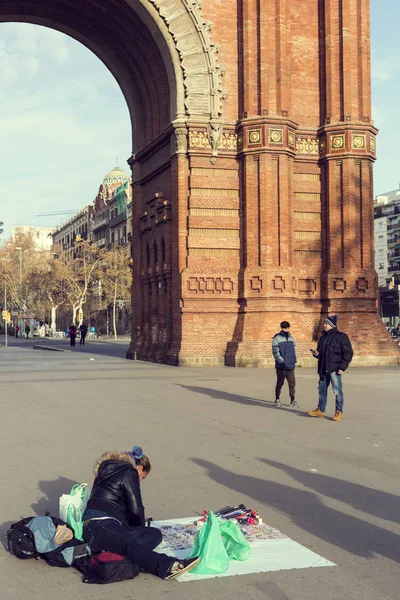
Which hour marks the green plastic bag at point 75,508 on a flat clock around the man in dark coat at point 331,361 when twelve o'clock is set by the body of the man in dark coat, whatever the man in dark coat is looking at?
The green plastic bag is roughly at 11 o'clock from the man in dark coat.

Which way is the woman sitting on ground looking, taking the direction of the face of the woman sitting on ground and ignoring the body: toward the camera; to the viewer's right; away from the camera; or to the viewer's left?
to the viewer's right

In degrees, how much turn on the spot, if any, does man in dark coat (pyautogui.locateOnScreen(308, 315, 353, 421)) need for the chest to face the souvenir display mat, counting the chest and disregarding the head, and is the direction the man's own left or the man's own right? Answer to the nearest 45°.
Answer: approximately 45° to the man's own left

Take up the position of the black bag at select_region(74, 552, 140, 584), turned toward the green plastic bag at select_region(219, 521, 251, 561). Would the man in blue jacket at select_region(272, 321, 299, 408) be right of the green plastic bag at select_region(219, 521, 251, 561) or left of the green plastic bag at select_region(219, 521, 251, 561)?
left

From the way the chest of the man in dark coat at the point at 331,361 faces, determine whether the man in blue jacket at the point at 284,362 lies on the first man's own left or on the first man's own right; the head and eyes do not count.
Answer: on the first man's own right

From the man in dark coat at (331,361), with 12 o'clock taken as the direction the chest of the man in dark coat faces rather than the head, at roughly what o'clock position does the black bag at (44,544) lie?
The black bag is roughly at 11 o'clock from the man in dark coat.

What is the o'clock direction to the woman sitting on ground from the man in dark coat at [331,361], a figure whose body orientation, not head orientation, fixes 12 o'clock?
The woman sitting on ground is roughly at 11 o'clock from the man in dark coat.

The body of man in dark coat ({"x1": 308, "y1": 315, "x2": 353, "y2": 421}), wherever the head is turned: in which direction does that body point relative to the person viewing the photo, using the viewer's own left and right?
facing the viewer and to the left of the viewer
